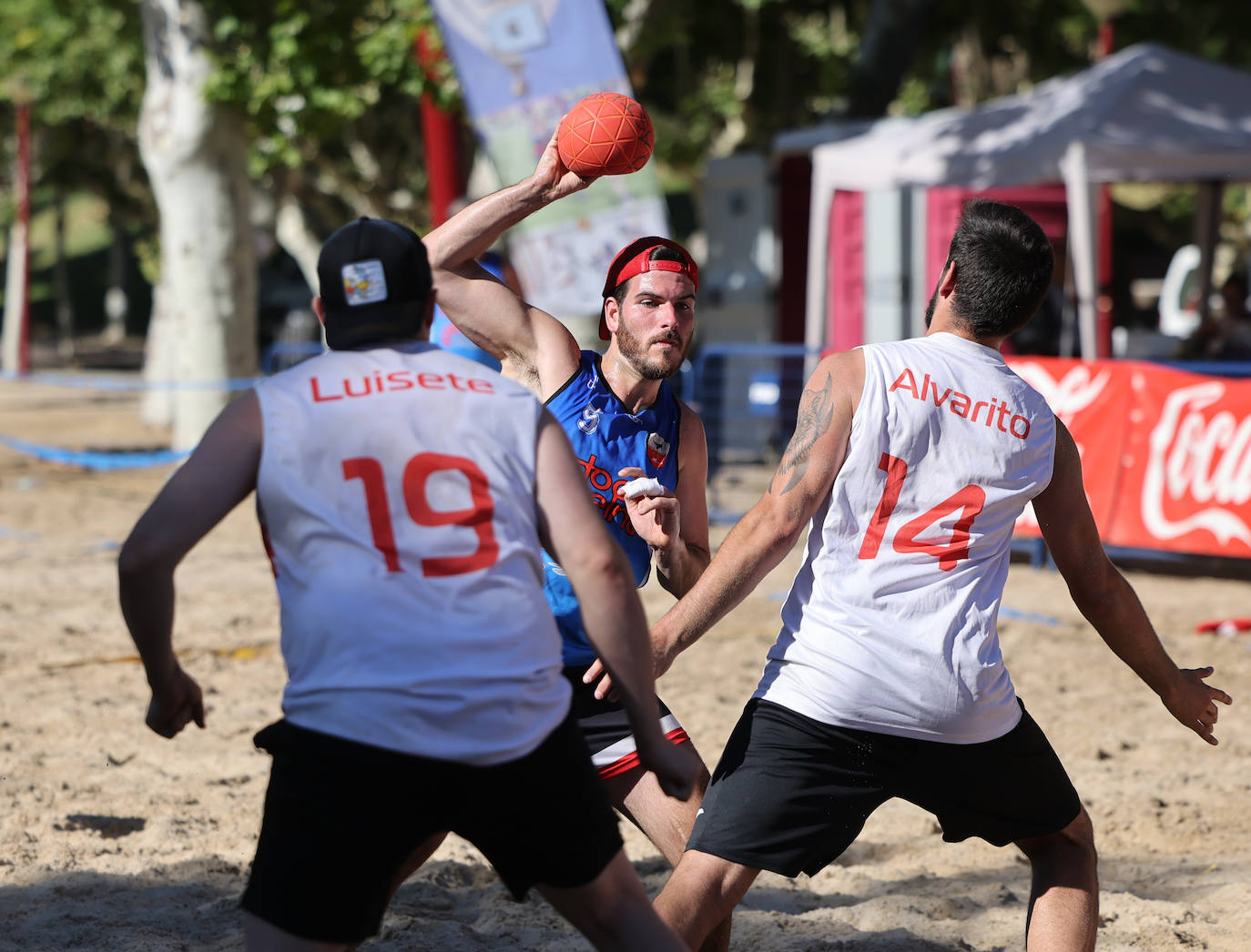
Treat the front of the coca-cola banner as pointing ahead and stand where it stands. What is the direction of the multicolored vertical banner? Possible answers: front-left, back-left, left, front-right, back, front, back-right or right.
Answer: right

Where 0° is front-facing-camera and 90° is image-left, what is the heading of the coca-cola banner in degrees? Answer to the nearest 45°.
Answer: approximately 0°

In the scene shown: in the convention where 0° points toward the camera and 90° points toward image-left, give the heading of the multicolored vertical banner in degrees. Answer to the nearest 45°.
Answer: approximately 0°

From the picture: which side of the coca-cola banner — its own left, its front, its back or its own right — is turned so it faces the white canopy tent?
back

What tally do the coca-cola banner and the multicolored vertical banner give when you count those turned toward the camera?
2

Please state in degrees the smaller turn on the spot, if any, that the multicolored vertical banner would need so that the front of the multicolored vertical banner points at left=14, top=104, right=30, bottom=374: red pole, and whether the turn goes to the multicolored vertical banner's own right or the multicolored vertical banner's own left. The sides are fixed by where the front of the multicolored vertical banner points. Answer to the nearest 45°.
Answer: approximately 135° to the multicolored vertical banner's own right

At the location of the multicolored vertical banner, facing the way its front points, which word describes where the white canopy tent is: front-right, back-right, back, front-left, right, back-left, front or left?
left

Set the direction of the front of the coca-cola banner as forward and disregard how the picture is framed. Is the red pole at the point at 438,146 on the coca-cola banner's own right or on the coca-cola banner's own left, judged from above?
on the coca-cola banner's own right
